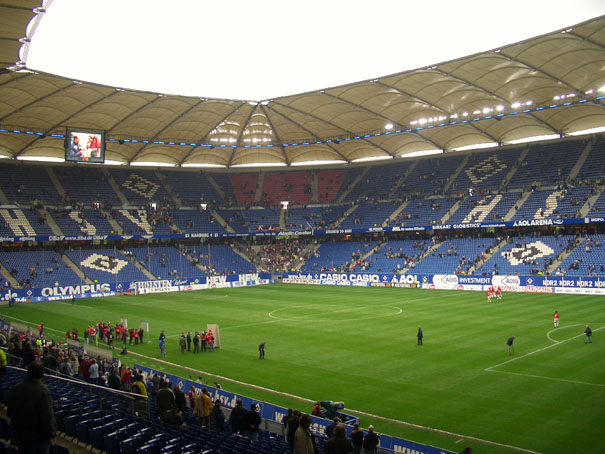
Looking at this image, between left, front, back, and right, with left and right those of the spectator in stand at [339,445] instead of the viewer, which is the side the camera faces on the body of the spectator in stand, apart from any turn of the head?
back

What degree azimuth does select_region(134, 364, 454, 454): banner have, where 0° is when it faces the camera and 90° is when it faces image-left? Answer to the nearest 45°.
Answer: approximately 45°

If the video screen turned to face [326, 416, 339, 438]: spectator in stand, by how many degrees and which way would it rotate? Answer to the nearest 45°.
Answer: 0° — it already faces them

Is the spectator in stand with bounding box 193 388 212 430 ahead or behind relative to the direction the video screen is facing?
ahead

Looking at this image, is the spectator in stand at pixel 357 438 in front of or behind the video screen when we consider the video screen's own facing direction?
in front

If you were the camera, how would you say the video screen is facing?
facing the viewer

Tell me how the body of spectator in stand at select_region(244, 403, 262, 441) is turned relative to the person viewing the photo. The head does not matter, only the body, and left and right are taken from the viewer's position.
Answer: facing away from the viewer and to the right of the viewer

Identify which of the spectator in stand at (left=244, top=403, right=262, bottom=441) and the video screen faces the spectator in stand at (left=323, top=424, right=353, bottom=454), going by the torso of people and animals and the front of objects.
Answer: the video screen

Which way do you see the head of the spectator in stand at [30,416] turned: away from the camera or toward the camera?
away from the camera

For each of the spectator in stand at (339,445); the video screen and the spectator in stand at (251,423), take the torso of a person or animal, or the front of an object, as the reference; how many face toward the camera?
1

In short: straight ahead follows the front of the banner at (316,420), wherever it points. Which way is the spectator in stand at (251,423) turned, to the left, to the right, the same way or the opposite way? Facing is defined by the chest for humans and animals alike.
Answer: the opposite way

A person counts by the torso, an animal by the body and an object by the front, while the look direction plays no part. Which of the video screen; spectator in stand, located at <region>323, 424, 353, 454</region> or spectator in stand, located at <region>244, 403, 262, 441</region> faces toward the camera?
the video screen
